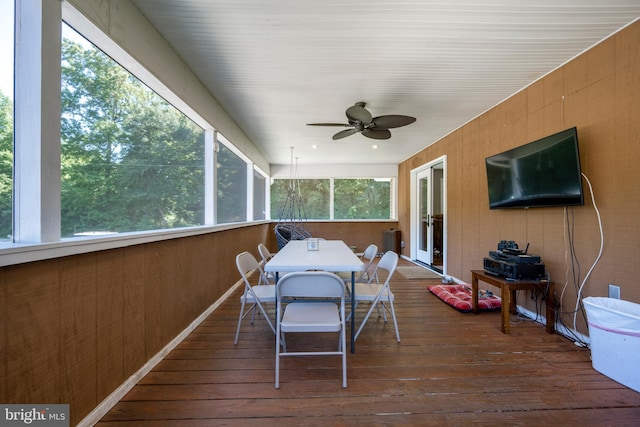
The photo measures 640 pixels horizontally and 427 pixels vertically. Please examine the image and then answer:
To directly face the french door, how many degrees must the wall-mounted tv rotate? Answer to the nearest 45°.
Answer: approximately 90° to its right

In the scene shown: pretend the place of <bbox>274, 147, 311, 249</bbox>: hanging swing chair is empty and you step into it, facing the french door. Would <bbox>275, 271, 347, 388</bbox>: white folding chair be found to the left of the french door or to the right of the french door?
right

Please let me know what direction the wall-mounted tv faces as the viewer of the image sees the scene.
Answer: facing the viewer and to the left of the viewer

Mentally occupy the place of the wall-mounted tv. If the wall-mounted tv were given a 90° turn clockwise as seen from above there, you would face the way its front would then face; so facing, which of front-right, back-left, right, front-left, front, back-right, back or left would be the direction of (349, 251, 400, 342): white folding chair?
left

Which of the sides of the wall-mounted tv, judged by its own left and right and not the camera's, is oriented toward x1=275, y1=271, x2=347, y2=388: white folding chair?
front

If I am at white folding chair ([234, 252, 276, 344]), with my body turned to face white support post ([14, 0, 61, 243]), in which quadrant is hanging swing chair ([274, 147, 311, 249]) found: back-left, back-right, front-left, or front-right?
back-right

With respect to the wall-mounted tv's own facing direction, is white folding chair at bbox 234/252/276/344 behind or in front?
in front
